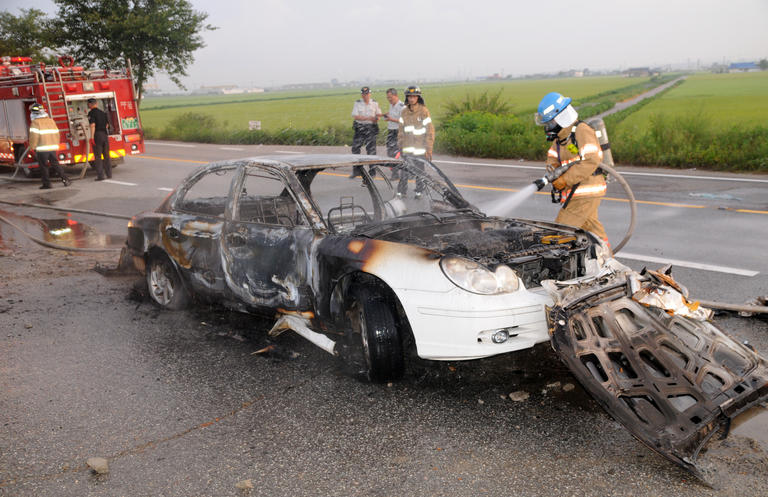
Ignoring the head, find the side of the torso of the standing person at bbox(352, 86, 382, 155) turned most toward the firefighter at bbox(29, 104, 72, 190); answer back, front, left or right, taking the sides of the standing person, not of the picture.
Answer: right

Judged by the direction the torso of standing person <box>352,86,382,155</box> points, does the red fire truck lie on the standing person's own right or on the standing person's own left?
on the standing person's own right

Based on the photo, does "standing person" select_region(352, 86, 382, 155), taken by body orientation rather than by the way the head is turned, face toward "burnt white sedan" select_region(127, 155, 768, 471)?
yes

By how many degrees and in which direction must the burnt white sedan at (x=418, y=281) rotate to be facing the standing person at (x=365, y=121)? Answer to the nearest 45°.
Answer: approximately 135° to its left

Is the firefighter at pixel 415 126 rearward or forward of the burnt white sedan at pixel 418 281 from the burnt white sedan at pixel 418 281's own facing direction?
rearward

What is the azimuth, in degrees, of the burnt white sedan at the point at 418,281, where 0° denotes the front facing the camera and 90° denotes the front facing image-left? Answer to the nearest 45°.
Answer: approximately 315°

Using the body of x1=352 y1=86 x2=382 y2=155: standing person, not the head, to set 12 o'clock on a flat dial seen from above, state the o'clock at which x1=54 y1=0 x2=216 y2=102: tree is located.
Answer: The tree is roughly at 5 o'clock from the standing person.

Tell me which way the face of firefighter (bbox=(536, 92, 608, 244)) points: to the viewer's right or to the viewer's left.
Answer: to the viewer's left

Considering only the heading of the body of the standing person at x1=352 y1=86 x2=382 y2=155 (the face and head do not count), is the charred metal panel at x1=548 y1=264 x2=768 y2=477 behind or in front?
in front

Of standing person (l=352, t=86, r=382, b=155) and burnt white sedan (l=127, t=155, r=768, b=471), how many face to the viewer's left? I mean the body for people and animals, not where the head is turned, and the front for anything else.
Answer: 0

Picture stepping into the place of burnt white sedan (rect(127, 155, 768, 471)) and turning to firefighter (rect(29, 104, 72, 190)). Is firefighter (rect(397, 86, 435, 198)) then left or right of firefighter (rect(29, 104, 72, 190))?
right
